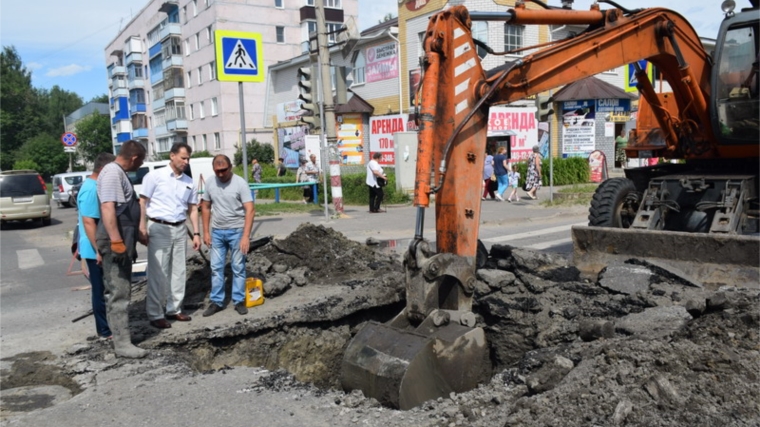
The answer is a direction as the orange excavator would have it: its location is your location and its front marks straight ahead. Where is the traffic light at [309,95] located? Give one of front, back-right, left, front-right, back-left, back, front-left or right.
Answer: right

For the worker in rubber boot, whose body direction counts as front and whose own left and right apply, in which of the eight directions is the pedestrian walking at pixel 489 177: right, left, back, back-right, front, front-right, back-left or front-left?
front-left

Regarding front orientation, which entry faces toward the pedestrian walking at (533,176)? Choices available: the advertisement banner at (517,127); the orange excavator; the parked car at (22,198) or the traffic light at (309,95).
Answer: the advertisement banner

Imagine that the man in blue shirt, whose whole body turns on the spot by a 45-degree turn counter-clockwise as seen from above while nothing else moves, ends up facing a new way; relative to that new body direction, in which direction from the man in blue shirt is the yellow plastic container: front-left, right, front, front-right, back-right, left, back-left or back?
front-right

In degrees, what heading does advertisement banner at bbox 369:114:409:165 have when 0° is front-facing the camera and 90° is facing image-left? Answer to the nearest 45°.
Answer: approximately 0°

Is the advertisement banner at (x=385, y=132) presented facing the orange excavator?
yes

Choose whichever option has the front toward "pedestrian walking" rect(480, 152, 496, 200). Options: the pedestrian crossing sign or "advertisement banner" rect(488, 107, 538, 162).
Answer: the advertisement banner

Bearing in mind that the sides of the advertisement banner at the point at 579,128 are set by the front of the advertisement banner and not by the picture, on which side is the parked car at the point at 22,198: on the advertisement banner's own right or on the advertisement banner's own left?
on the advertisement banner's own right

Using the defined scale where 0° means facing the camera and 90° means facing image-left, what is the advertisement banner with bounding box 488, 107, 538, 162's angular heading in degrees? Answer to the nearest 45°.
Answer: approximately 0°

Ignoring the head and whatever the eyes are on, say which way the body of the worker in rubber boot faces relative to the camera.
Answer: to the viewer's right
